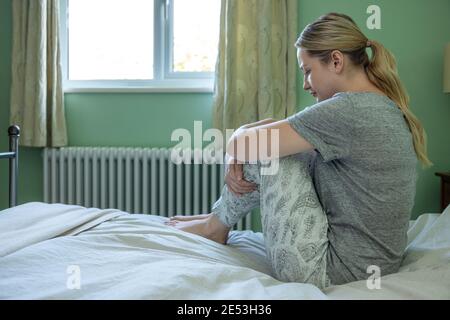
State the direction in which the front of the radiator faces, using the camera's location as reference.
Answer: facing the viewer

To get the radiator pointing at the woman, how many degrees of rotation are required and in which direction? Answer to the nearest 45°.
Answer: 0° — it already faces them

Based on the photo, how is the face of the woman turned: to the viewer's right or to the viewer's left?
to the viewer's left
